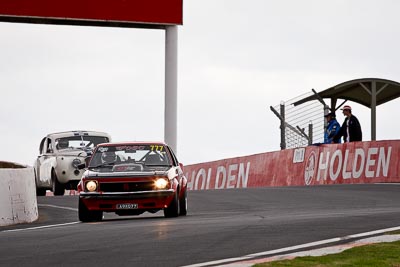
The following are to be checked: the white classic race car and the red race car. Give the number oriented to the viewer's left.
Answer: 0

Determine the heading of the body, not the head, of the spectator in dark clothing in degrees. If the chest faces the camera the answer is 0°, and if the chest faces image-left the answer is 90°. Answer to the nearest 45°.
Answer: approximately 45°

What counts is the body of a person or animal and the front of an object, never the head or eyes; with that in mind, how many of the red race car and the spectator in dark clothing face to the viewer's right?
0

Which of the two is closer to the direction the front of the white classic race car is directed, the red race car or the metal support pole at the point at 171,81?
the red race car

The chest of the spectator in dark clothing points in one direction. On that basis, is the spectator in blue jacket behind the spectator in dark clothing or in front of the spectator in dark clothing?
in front

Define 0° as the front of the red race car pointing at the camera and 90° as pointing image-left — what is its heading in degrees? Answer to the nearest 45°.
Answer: approximately 0°

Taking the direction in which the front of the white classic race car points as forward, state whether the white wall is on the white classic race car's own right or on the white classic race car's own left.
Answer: on the white classic race car's own right
